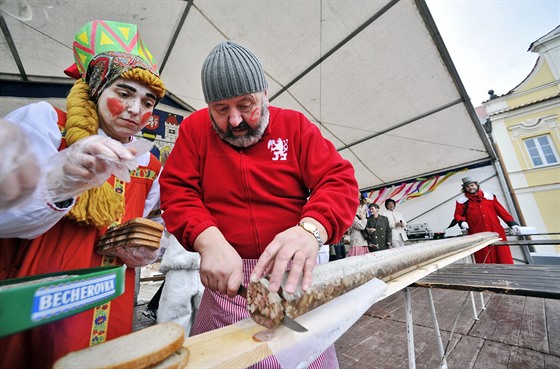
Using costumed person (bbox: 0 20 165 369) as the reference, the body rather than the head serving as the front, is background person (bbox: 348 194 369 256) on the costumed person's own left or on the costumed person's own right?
on the costumed person's own left

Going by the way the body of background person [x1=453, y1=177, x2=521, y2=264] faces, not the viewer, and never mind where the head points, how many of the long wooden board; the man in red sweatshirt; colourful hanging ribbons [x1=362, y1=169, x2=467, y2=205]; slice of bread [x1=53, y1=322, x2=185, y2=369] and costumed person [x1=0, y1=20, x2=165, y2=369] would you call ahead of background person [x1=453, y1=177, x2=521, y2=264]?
4

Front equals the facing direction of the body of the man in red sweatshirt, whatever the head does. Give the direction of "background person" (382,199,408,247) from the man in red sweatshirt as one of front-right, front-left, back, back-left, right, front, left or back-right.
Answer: back-left

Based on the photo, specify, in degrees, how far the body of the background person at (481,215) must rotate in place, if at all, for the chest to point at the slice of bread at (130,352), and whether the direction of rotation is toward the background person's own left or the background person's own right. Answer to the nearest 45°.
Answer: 0° — they already face it

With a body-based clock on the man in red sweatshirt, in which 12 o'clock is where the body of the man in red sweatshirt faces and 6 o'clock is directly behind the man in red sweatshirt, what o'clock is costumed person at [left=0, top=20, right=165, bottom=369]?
The costumed person is roughly at 3 o'clock from the man in red sweatshirt.

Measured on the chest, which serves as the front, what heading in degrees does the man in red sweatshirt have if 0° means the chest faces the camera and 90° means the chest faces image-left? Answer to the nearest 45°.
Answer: approximately 0°

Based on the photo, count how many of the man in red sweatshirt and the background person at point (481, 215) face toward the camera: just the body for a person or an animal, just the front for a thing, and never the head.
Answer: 2

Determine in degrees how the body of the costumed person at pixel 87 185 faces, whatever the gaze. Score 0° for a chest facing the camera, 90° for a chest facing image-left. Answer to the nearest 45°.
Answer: approximately 315°

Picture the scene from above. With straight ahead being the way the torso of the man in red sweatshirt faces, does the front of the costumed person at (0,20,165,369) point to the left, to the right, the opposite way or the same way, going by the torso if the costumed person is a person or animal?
to the left
